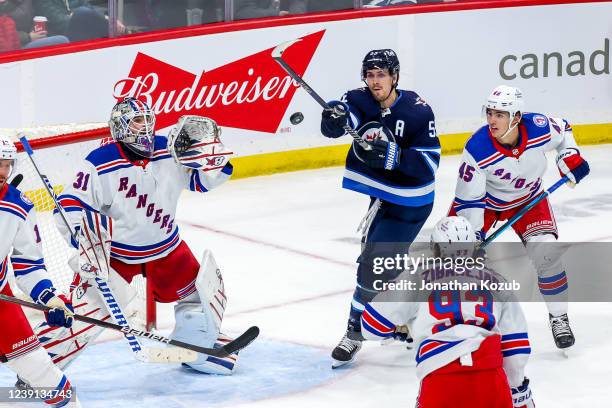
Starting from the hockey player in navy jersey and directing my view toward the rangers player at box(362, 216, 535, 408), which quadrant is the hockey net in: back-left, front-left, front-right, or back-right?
back-right

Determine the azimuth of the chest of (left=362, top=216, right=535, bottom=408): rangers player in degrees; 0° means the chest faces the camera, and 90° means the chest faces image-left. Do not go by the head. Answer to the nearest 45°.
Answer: approximately 180°

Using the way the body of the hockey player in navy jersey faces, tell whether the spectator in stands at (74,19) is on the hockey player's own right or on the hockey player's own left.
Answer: on the hockey player's own right

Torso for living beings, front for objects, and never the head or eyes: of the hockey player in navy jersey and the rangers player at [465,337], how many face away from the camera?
1

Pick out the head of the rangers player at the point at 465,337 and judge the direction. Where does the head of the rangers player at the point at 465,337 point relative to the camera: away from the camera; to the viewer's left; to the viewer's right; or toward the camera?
away from the camera

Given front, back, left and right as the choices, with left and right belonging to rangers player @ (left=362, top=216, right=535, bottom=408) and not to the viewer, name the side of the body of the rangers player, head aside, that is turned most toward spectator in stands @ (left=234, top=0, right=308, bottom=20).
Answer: front

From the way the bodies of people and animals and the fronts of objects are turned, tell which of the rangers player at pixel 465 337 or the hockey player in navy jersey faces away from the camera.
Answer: the rangers player

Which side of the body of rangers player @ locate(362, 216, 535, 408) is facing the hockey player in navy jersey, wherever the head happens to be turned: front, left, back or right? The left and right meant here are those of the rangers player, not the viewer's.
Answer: front

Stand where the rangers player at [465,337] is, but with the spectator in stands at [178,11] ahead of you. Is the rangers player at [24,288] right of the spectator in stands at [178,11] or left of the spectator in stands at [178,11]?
left

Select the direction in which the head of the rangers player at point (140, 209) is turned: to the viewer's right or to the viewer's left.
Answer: to the viewer's right

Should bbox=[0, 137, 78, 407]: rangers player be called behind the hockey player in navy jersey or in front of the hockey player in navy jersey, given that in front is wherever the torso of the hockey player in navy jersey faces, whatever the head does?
in front

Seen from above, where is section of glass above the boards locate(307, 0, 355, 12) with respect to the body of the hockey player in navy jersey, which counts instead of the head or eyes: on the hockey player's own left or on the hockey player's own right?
on the hockey player's own right

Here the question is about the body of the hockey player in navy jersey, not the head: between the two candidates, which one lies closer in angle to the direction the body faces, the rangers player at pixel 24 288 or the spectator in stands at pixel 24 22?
the rangers player
